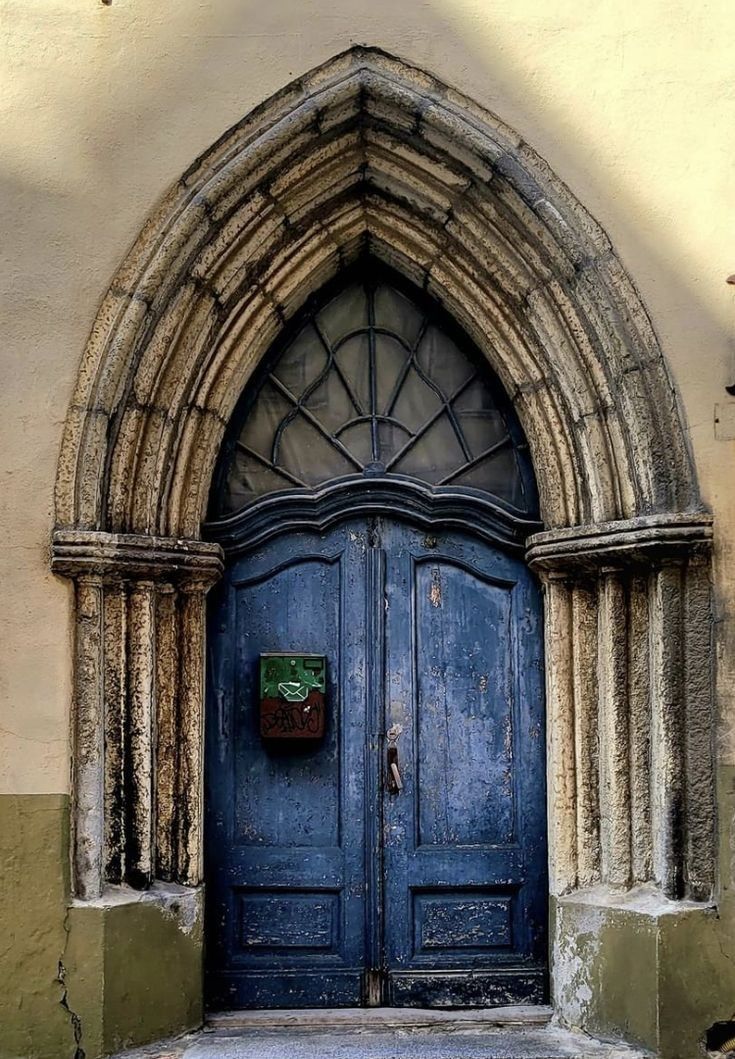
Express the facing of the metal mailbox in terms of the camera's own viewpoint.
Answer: facing the viewer

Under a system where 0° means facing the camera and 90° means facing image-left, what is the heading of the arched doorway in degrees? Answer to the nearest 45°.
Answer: approximately 0°

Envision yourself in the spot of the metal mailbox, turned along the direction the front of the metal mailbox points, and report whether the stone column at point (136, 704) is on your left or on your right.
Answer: on your right

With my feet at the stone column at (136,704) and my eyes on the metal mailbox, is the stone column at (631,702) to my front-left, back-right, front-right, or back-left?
front-right

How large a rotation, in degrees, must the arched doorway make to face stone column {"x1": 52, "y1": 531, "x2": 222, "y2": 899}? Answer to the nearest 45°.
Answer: approximately 45° to its right

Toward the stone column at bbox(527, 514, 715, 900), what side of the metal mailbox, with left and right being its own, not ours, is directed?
left
